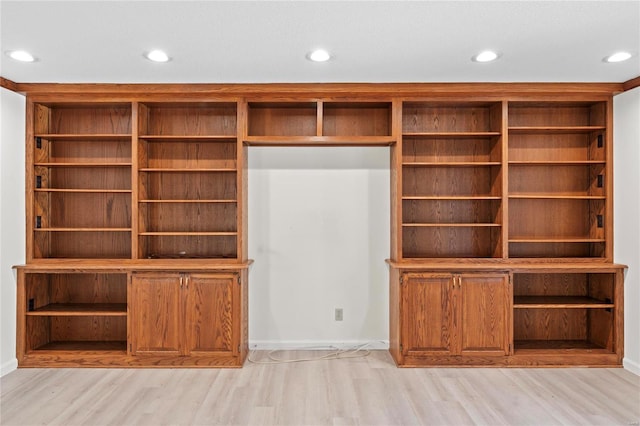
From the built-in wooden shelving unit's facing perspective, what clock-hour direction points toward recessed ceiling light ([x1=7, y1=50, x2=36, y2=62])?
The recessed ceiling light is roughly at 2 o'clock from the built-in wooden shelving unit.

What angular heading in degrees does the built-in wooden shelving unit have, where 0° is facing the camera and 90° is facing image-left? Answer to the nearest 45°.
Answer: approximately 0°

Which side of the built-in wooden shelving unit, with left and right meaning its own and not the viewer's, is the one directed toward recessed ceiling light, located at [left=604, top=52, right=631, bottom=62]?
left
